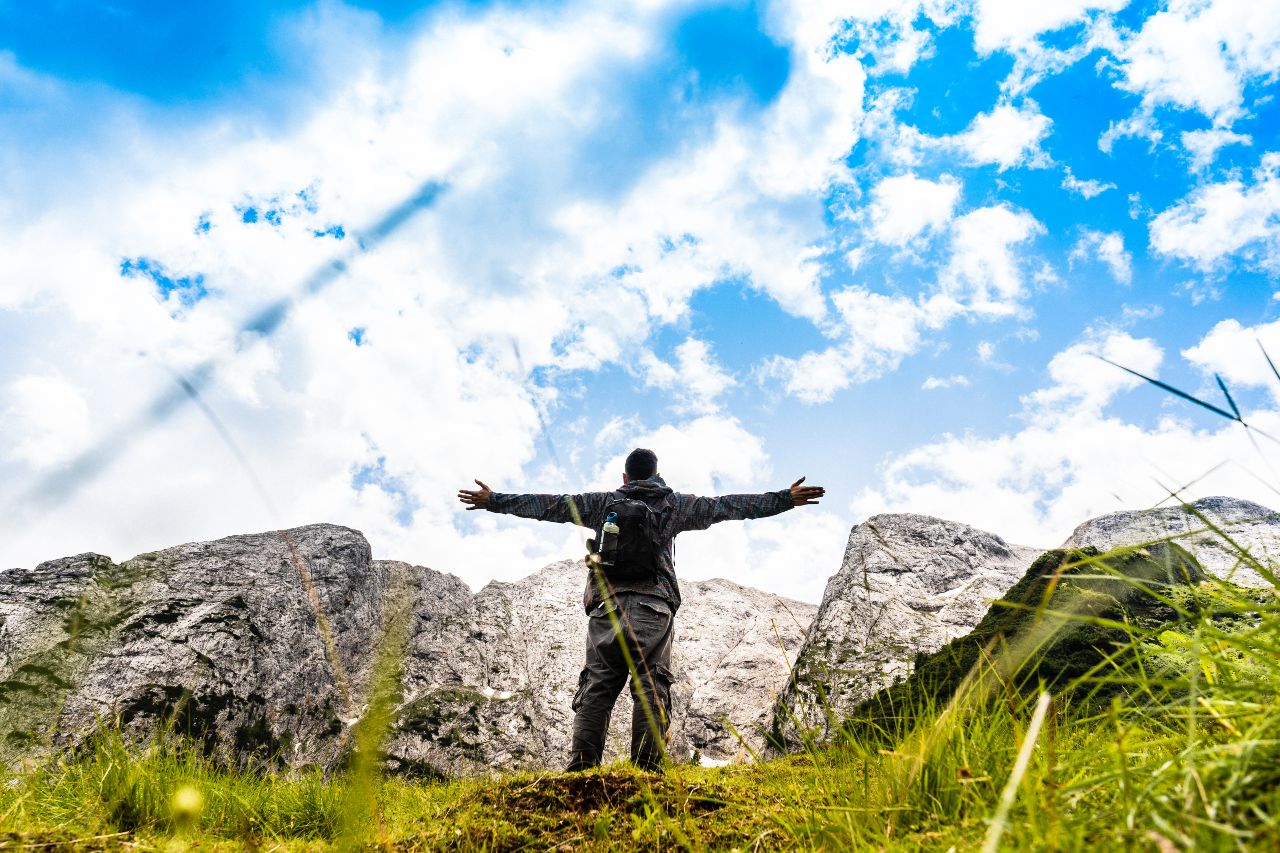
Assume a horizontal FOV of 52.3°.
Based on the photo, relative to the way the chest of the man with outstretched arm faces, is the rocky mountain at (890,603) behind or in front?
in front

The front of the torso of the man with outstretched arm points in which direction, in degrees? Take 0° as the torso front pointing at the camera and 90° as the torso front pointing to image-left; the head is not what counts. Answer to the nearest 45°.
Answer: approximately 180°

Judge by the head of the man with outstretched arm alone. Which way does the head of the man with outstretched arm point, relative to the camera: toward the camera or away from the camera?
away from the camera

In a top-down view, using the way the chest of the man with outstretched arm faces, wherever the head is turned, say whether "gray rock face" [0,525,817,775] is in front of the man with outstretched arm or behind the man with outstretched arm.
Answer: in front
